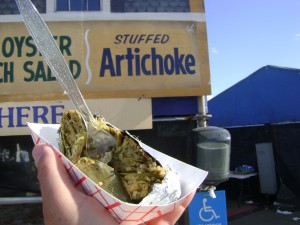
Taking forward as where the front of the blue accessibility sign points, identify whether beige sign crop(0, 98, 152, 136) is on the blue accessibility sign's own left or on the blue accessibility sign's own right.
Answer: on the blue accessibility sign's own right

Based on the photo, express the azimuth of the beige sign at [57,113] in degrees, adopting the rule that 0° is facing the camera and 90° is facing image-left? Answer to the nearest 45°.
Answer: approximately 0°

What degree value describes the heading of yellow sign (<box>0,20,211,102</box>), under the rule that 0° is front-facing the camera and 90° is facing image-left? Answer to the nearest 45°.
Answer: approximately 0°

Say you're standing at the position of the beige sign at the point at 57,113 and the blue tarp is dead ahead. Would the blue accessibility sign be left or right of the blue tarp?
right
